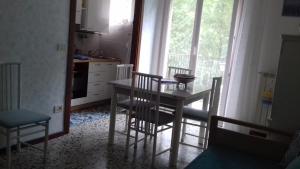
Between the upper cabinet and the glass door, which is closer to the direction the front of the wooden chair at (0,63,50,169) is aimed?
the glass door

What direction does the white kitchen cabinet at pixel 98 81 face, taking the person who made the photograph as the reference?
facing the viewer and to the right of the viewer

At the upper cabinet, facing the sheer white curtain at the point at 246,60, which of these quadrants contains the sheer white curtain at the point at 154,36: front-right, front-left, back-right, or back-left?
front-left

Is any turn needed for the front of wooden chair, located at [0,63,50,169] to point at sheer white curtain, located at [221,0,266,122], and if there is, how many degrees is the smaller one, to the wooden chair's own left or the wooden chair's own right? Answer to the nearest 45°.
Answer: approximately 45° to the wooden chair's own left

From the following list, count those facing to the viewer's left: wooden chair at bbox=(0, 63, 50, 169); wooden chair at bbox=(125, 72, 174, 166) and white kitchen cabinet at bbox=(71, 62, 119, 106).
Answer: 0

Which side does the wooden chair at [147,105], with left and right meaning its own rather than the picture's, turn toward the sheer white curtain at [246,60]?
front

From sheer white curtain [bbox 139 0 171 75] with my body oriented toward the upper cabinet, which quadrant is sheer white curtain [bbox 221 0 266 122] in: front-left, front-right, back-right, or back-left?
back-left

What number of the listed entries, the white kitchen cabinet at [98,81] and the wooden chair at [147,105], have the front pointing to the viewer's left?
0

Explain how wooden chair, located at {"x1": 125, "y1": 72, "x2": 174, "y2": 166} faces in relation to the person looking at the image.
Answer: facing away from the viewer and to the right of the viewer

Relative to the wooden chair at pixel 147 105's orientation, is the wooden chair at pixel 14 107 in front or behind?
behind

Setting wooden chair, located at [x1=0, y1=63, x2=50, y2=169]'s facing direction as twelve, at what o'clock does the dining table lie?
The dining table is roughly at 11 o'clock from the wooden chair.

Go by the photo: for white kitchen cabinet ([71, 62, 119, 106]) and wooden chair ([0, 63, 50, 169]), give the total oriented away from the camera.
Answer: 0

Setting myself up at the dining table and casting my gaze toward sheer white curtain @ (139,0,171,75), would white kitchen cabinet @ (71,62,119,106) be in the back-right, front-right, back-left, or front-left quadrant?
front-left

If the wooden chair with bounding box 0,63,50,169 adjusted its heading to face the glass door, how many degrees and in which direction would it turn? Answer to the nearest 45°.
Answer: approximately 45° to its left

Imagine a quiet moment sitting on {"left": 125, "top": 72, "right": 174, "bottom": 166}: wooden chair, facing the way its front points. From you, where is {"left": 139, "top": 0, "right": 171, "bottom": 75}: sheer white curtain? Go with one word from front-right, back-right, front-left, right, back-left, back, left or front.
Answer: front-left
